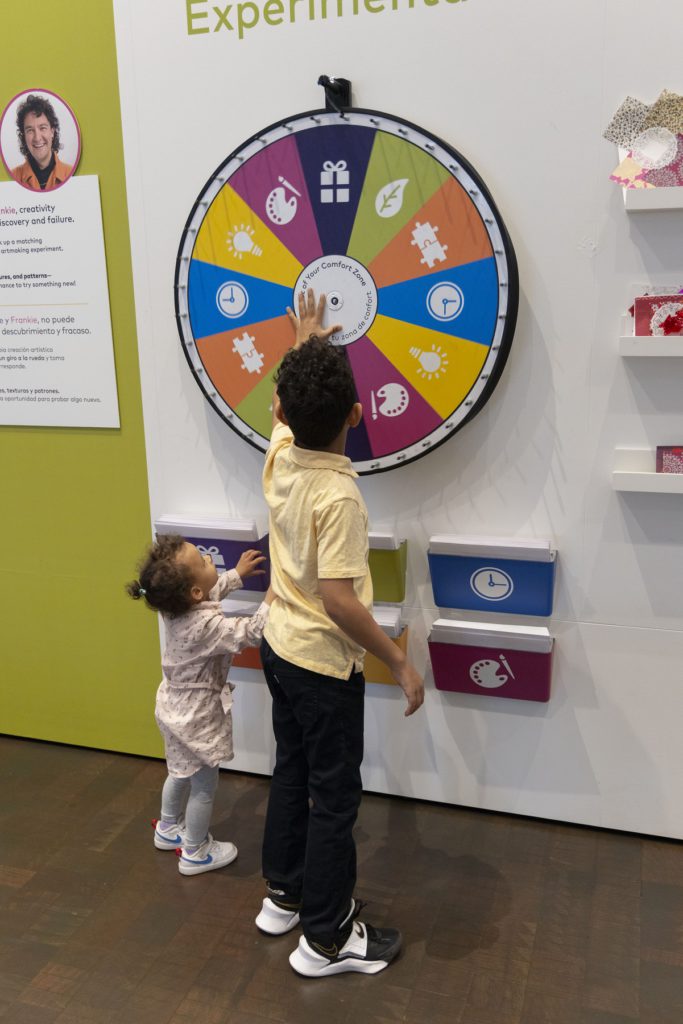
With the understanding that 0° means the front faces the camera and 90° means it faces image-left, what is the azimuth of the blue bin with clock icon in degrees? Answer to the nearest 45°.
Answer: approximately 0°

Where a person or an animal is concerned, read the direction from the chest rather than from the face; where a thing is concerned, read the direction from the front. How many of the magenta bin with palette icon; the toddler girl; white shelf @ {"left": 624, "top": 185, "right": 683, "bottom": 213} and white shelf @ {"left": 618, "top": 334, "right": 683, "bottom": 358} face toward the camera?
3

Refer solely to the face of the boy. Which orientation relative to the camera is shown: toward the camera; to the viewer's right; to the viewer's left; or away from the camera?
away from the camera

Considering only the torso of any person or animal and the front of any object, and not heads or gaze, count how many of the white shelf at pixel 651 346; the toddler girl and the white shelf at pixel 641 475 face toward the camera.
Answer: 2

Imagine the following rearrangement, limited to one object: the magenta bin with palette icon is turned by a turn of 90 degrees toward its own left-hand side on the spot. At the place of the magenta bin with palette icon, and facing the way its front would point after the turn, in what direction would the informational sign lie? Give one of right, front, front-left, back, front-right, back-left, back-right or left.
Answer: back

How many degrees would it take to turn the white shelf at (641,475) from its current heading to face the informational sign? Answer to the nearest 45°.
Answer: approximately 90° to its right

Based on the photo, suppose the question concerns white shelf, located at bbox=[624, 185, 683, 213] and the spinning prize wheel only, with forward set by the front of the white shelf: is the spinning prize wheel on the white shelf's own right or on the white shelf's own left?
on the white shelf's own right

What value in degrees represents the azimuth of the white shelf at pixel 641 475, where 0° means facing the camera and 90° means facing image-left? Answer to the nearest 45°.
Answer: approximately 0°
